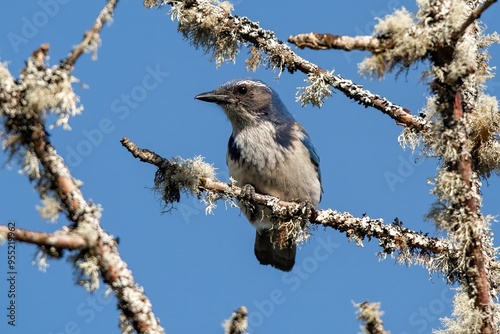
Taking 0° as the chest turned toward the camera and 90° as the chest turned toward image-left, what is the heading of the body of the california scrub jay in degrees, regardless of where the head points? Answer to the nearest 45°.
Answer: approximately 45°
